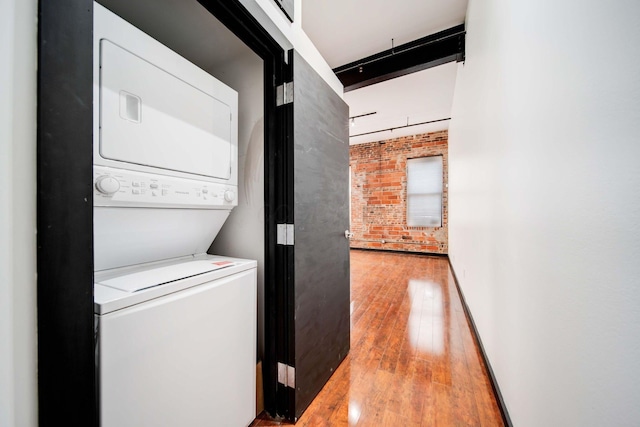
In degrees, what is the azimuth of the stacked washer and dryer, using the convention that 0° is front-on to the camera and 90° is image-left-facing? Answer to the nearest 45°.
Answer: approximately 315°

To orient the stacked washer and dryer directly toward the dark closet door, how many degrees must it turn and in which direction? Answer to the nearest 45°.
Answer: approximately 45° to its left
